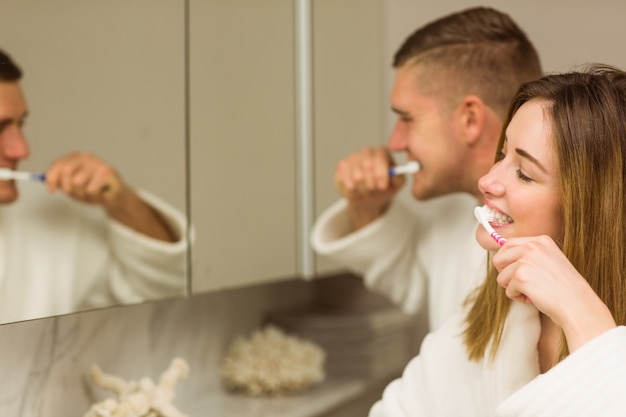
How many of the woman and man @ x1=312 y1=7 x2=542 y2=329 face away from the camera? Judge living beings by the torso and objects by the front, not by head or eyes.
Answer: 0

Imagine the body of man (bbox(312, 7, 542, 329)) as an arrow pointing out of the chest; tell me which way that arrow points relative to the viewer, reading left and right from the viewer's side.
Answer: facing to the left of the viewer

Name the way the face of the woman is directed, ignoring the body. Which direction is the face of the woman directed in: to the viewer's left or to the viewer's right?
to the viewer's left

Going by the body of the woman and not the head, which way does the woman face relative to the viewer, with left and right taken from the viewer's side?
facing the viewer and to the left of the viewer

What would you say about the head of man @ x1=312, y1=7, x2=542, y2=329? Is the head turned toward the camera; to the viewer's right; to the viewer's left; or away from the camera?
to the viewer's left
